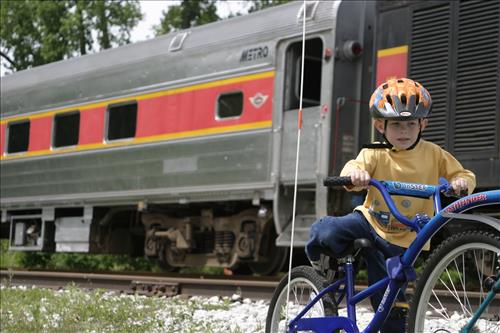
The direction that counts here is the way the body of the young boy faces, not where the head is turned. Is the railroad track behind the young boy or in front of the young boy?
behind

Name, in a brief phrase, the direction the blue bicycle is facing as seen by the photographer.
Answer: facing the viewer and to the right of the viewer

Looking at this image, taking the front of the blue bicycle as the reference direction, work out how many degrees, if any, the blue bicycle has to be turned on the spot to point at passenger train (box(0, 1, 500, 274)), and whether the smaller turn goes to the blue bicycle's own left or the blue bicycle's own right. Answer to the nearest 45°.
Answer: approximately 135° to the blue bicycle's own left

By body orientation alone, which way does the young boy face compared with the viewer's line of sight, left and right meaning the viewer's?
facing the viewer

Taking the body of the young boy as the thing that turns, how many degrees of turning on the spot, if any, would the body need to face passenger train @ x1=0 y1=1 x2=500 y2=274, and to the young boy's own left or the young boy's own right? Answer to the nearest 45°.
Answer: approximately 180°

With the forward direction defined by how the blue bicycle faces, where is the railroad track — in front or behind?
behind

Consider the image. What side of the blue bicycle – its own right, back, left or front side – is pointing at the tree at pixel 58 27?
back
